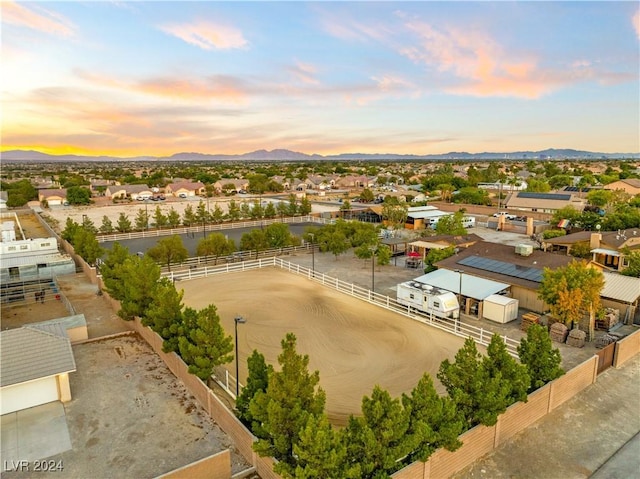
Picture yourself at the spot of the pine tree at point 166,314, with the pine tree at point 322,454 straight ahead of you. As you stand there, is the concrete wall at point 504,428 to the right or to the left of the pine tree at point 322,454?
left

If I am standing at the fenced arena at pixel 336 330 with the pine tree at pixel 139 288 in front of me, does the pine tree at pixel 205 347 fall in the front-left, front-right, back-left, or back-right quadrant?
front-left

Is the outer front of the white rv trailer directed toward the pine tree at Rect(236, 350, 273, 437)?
no
